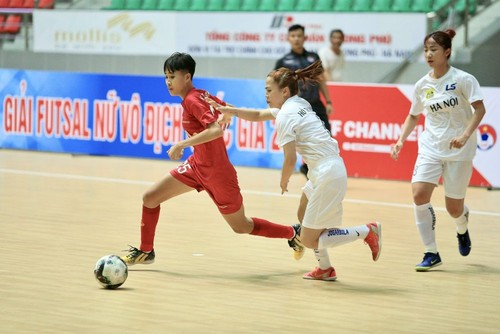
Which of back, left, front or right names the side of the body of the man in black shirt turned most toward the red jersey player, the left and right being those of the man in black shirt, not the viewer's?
front

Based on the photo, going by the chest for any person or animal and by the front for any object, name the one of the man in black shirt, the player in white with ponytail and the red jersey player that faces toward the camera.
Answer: the man in black shirt

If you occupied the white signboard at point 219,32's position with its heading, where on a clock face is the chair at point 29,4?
The chair is roughly at 4 o'clock from the white signboard.

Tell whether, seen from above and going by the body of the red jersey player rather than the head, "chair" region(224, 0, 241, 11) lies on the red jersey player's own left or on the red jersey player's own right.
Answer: on the red jersey player's own right

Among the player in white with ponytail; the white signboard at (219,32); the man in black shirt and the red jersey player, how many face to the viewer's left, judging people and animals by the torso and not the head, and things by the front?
2

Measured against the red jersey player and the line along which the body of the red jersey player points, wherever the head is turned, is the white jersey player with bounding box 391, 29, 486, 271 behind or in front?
behind

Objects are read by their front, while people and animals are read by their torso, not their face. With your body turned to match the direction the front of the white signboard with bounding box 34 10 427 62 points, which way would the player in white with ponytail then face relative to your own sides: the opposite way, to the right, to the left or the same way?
to the right

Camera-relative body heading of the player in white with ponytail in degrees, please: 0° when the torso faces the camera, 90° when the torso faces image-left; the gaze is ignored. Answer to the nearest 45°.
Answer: approximately 90°

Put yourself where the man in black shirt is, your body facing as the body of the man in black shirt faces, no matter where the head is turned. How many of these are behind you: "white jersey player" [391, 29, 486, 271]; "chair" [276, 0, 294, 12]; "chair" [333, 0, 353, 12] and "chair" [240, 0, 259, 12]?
3

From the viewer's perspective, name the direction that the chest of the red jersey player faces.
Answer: to the viewer's left

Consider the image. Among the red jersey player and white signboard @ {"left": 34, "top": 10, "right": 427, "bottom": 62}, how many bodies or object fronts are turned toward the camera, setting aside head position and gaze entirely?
1

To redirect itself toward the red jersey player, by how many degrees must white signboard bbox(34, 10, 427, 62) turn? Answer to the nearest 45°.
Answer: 0° — it already faces them

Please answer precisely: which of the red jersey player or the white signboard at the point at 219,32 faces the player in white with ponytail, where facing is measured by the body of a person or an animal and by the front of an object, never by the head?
the white signboard

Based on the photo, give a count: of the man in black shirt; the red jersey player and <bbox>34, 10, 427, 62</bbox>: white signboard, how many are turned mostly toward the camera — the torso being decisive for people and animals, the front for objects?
2

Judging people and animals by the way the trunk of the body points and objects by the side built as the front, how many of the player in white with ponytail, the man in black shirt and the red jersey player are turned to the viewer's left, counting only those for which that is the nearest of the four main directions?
2

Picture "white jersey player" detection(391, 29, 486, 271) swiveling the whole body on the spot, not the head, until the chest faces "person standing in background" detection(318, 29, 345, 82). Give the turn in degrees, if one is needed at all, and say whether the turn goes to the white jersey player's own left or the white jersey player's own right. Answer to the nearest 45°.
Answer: approximately 135° to the white jersey player's own right

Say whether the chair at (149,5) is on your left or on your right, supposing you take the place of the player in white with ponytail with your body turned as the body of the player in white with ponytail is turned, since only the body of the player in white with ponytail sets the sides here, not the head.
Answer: on your right
